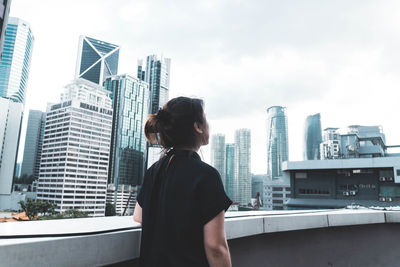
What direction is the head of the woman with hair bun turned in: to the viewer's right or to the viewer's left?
to the viewer's right

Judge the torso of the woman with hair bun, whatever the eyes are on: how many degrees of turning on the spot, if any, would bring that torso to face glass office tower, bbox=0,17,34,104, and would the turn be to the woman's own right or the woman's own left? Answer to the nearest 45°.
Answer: approximately 90° to the woman's own left

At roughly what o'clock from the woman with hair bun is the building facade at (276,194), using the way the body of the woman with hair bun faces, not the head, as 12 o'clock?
The building facade is roughly at 11 o'clock from the woman with hair bun.

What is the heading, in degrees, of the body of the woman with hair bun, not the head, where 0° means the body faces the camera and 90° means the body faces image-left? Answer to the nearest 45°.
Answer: approximately 225°

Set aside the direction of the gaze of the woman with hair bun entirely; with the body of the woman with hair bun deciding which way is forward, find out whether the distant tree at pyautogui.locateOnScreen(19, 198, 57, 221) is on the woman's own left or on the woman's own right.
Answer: on the woman's own left
